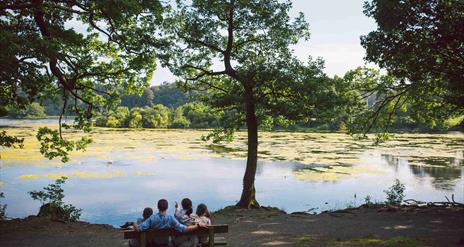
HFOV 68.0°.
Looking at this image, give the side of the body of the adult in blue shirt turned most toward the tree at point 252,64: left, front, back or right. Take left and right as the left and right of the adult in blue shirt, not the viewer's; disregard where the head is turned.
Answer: front

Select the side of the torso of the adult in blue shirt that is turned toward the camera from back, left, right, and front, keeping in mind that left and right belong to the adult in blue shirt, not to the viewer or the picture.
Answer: back

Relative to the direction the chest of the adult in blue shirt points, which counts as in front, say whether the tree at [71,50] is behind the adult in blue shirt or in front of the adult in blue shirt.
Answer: in front

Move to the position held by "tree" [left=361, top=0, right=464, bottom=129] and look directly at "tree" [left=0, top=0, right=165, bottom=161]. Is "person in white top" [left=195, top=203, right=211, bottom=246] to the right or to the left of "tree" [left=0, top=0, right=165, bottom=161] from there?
left

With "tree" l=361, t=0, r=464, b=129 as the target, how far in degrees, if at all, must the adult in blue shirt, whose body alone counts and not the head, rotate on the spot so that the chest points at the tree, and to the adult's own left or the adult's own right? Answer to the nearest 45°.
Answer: approximately 45° to the adult's own right

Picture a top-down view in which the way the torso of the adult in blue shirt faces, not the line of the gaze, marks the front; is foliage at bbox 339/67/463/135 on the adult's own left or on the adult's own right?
on the adult's own right

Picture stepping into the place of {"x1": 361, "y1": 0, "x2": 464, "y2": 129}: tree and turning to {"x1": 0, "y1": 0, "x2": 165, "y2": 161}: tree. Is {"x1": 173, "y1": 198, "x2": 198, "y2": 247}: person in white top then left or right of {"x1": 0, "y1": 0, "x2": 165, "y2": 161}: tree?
left

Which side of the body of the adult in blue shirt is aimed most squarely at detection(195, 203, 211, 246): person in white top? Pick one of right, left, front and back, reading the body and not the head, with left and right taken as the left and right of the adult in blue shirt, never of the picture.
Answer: right

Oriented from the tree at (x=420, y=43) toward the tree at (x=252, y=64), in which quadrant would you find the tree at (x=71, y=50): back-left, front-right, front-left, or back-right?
front-left
